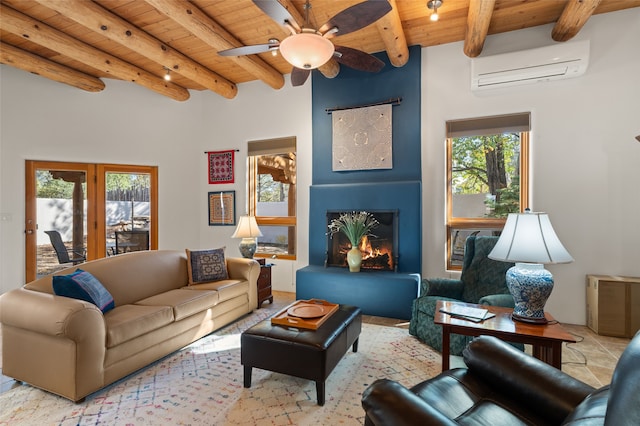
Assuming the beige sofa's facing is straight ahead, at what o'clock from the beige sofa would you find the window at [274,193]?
The window is roughly at 9 o'clock from the beige sofa.

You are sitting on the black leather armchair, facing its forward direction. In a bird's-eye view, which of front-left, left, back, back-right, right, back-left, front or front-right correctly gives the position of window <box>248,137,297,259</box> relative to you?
front

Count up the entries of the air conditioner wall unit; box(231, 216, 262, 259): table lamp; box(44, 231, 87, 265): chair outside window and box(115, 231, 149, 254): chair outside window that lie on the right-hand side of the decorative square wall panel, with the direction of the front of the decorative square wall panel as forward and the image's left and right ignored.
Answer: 3

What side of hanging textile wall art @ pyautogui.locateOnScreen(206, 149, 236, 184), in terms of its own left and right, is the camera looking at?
front

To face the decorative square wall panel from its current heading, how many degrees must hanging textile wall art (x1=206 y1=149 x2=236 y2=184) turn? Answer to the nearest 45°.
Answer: approximately 45° to its left

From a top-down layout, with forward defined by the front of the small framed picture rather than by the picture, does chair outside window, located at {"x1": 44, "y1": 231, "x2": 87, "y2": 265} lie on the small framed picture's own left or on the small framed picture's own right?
on the small framed picture's own right

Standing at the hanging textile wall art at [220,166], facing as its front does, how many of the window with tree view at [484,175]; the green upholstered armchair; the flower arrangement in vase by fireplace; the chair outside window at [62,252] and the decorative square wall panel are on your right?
1

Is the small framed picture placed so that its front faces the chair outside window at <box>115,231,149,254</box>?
no

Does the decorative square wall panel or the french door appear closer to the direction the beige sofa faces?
the decorative square wall panel

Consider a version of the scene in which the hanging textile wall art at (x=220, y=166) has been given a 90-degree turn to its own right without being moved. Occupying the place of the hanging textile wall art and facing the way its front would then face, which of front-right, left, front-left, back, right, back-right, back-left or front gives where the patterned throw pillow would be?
left

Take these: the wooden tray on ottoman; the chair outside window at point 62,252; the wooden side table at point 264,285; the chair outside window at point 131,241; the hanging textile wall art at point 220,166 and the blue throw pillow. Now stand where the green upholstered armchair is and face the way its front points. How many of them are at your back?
0

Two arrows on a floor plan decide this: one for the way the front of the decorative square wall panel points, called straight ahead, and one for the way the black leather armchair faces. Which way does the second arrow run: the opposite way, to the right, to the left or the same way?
the opposite way

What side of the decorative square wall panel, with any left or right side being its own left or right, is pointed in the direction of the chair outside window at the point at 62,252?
right

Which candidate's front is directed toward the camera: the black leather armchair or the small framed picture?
the small framed picture

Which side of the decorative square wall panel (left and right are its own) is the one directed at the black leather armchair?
front

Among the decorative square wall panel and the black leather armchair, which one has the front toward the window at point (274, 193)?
the black leather armchair

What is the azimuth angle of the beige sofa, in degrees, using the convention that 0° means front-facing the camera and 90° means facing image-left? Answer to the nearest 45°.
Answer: approximately 315°

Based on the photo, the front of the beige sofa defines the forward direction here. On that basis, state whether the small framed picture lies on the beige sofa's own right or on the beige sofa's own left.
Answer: on the beige sofa's own left

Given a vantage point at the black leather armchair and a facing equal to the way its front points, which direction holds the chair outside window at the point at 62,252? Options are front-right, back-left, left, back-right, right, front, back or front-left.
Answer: front-left

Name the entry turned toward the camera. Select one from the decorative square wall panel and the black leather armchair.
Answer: the decorative square wall panel

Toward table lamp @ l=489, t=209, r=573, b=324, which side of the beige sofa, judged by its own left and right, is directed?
front
